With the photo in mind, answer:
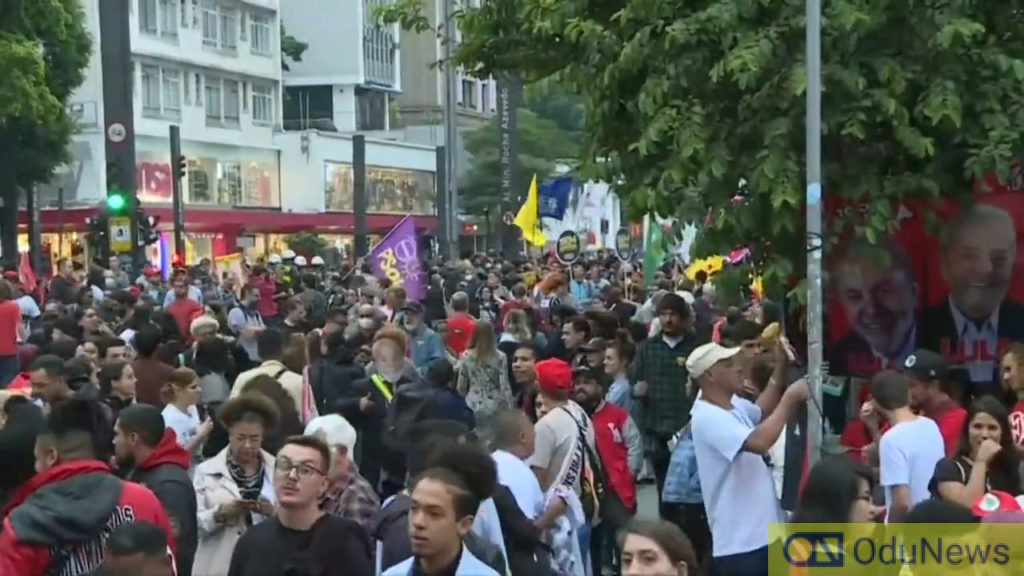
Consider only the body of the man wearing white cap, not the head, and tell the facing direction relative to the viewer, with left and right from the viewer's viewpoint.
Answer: facing to the right of the viewer

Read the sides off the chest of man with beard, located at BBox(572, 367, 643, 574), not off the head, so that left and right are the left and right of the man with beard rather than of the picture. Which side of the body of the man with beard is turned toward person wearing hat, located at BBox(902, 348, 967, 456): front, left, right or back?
left

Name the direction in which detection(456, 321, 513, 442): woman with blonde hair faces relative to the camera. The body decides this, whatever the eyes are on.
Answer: away from the camera
